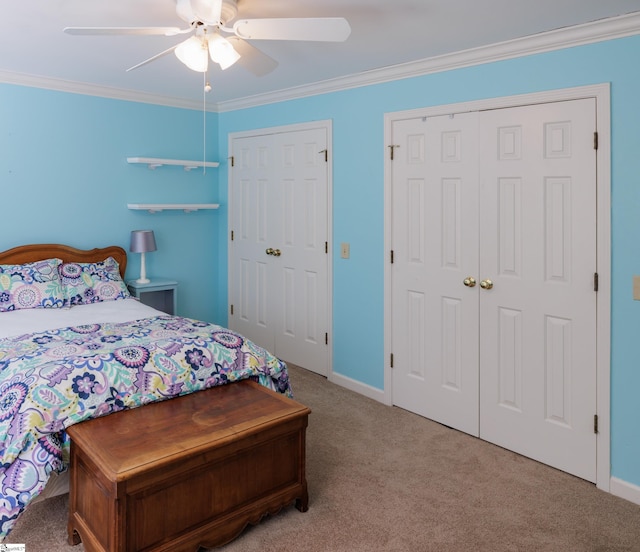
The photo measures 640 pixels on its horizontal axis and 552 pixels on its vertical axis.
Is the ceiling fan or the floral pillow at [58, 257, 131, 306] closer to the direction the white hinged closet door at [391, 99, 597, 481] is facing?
the ceiling fan

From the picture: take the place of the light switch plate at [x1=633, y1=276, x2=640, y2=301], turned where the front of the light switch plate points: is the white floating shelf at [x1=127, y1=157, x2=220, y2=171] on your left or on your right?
on your right

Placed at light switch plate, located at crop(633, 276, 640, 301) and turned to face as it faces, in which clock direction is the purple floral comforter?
The purple floral comforter is roughly at 2 o'clock from the light switch plate.

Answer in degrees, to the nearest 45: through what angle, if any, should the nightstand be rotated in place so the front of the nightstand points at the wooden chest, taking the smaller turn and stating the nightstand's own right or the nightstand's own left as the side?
approximately 45° to the nightstand's own right

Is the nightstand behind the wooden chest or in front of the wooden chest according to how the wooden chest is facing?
behind

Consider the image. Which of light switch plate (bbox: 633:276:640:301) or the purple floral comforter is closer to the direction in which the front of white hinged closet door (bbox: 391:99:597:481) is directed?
the purple floral comforter
